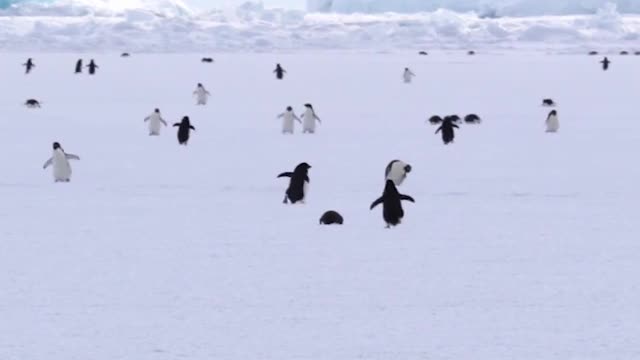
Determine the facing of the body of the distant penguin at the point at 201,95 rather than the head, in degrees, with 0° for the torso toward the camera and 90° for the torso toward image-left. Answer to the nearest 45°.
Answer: approximately 0°

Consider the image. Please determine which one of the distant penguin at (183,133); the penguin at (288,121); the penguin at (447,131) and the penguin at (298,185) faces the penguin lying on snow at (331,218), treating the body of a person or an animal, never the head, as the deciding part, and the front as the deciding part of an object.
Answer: the penguin at (288,121)

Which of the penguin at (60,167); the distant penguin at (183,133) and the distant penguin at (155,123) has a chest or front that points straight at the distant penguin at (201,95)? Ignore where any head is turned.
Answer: the distant penguin at (183,133)

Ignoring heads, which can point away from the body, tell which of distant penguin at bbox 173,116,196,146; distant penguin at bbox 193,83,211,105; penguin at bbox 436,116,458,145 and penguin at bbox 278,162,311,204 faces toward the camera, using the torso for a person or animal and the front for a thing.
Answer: distant penguin at bbox 193,83,211,105

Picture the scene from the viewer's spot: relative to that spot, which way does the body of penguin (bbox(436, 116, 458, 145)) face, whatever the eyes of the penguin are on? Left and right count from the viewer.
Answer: facing away from the viewer

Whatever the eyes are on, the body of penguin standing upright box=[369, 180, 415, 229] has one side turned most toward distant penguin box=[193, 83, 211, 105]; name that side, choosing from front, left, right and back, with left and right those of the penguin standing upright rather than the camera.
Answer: front

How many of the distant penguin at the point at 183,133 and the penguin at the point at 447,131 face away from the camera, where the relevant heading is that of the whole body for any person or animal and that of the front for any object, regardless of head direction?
2

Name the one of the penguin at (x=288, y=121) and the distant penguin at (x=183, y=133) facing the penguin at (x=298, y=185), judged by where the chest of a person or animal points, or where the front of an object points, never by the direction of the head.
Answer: the penguin at (x=288, y=121)

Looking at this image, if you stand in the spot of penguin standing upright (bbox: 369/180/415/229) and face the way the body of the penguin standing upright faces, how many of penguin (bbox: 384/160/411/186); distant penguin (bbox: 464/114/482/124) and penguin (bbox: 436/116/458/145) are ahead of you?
3

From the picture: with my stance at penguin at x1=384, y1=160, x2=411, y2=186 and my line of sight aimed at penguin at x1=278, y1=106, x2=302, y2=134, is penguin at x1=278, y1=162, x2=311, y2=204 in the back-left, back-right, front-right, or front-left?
back-left

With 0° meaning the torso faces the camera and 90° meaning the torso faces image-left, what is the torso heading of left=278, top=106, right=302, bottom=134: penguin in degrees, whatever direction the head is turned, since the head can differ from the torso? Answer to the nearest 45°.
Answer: approximately 0°

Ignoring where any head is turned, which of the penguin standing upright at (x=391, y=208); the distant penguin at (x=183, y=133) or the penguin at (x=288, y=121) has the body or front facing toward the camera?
the penguin

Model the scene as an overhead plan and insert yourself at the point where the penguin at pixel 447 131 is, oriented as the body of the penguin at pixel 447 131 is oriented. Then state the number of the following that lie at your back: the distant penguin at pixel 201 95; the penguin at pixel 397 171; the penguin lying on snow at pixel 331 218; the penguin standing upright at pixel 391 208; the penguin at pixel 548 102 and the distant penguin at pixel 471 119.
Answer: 3

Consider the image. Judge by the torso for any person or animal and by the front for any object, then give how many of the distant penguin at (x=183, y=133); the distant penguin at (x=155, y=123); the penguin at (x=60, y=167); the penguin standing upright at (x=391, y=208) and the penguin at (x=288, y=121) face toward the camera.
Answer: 3

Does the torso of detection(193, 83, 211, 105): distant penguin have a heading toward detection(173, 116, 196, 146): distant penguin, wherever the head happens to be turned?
yes
